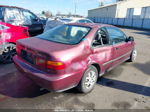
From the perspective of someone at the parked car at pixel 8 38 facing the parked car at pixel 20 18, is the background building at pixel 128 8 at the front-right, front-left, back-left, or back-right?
front-right

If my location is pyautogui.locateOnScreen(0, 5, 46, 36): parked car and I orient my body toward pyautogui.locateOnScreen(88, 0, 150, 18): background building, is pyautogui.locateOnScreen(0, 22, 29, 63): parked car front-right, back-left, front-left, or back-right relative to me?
back-right

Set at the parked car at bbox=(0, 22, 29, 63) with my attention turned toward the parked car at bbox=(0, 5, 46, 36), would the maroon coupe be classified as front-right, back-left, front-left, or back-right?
back-right

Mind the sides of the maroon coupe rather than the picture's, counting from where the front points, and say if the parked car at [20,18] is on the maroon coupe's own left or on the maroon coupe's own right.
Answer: on the maroon coupe's own left

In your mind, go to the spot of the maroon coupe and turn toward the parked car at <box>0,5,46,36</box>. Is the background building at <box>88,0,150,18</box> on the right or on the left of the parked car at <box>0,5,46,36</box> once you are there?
right

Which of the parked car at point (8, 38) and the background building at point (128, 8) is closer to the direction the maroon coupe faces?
the background building

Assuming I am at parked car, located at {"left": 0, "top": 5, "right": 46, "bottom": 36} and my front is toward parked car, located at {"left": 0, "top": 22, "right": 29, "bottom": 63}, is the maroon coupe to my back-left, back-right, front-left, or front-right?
front-left

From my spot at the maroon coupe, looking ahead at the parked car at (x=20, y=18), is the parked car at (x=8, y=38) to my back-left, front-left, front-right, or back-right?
front-left

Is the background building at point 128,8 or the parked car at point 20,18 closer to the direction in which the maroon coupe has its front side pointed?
the background building

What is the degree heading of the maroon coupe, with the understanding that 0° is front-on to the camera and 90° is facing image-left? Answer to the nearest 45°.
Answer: approximately 225°

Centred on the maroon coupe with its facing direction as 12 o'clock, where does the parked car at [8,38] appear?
The parked car is roughly at 9 o'clock from the maroon coupe.
